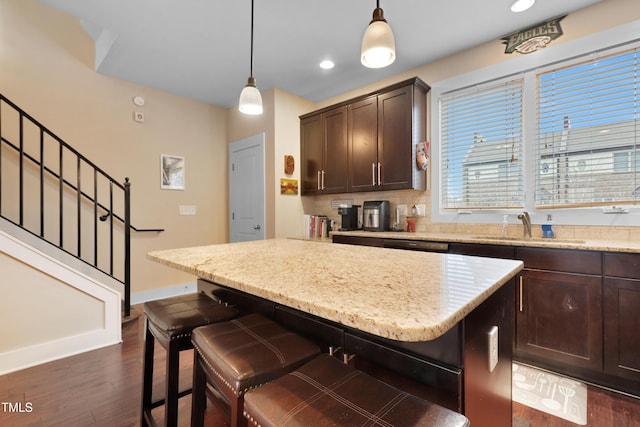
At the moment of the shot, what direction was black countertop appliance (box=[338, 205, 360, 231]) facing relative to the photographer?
facing the viewer and to the left of the viewer

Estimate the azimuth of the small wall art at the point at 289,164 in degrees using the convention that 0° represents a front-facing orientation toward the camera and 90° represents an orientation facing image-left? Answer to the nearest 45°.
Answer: approximately 315°

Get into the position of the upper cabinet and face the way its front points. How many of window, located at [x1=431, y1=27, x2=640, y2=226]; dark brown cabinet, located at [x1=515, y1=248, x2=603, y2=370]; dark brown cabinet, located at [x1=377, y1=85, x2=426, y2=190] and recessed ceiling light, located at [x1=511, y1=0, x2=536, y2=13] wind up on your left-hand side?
4

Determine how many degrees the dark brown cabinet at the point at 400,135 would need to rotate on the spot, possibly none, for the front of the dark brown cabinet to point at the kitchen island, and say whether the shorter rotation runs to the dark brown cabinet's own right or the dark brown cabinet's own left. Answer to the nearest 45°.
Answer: approximately 45° to the dark brown cabinet's own left

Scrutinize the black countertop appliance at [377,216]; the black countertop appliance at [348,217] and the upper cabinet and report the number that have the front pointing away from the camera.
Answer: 0

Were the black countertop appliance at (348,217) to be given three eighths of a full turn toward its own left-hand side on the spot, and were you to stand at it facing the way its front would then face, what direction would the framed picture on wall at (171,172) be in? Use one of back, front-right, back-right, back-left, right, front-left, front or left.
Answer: back

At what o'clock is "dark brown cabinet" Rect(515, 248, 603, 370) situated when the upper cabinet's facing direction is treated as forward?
The dark brown cabinet is roughly at 9 o'clock from the upper cabinet.
